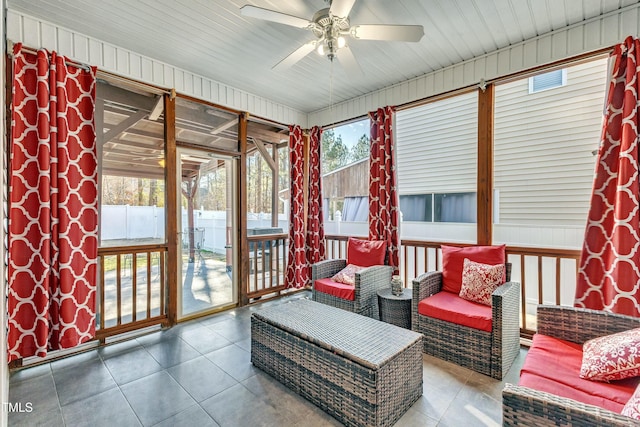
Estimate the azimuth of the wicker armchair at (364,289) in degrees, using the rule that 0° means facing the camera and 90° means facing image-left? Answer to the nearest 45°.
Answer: approximately 45°

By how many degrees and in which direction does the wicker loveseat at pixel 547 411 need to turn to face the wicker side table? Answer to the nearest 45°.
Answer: approximately 45° to its right

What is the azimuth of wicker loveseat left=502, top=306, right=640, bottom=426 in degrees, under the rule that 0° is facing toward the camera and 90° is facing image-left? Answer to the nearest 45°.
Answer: approximately 90°

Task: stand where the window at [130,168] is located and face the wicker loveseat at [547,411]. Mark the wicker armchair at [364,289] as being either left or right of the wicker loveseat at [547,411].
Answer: left

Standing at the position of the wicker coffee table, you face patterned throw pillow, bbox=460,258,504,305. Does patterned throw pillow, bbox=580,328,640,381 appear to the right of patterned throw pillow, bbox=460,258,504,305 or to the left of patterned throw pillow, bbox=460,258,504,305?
right

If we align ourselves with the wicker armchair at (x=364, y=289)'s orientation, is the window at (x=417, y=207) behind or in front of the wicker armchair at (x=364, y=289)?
behind

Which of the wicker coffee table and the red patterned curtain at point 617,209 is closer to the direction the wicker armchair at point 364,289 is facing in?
the wicker coffee table

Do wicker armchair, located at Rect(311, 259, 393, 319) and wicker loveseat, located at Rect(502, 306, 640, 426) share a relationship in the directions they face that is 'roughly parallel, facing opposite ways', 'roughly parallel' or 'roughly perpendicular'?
roughly perpendicular

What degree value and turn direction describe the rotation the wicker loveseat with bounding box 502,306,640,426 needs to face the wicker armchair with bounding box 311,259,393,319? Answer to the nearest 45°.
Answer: approximately 45° to its right

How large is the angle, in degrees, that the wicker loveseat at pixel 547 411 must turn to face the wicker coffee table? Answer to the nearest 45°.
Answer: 0° — it already faces it

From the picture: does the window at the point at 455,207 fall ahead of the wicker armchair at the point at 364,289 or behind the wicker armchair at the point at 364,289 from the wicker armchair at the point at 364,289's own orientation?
behind

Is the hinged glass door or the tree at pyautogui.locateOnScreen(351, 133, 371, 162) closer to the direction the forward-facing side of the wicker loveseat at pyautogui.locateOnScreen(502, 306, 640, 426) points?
the hinged glass door

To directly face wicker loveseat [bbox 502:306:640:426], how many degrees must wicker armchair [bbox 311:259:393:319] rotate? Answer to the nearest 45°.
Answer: approximately 45° to its left

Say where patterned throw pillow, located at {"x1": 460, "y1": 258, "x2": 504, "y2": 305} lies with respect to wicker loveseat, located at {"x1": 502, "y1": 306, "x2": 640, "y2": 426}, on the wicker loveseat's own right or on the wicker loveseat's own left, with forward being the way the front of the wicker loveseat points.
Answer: on the wicker loveseat's own right
